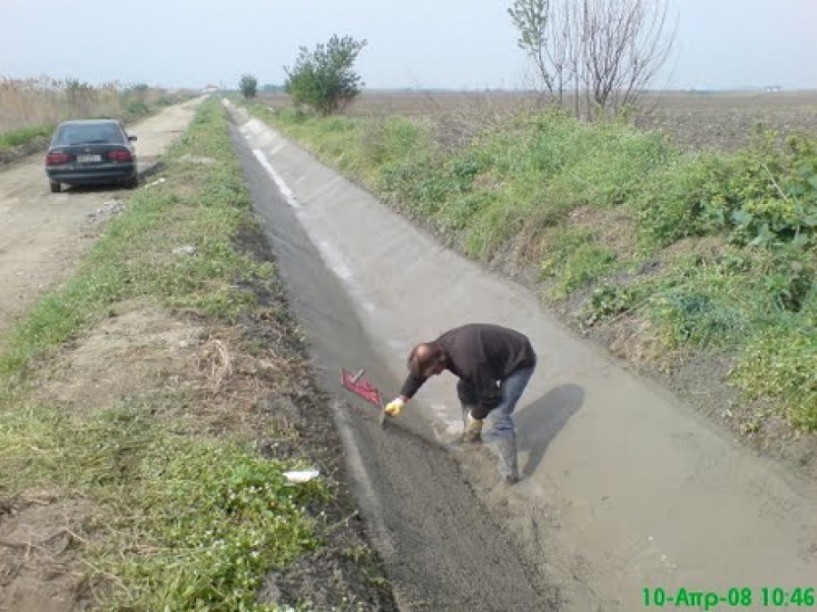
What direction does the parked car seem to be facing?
away from the camera
